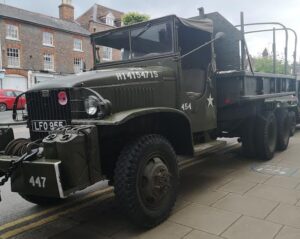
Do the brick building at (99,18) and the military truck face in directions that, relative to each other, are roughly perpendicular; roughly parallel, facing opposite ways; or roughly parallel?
roughly perpendicular

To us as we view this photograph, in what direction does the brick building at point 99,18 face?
facing the viewer and to the right of the viewer

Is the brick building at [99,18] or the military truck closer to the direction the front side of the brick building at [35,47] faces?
the military truck

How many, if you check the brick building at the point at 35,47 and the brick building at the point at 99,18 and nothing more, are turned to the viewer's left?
0

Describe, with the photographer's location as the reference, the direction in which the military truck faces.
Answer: facing the viewer and to the left of the viewer

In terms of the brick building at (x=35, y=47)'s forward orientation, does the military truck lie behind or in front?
in front

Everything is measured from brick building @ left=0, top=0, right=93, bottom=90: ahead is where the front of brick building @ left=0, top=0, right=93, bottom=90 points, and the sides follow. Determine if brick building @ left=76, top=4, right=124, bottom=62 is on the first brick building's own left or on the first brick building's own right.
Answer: on the first brick building's own left

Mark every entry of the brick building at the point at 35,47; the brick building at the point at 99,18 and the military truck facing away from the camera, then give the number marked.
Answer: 0

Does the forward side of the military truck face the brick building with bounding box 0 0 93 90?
no

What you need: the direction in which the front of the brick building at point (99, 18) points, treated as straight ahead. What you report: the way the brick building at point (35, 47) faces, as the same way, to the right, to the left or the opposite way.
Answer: the same way

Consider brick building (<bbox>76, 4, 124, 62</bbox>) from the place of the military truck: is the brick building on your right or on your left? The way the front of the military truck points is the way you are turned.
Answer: on your right

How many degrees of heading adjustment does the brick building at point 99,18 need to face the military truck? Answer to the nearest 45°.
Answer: approximately 45° to its right
